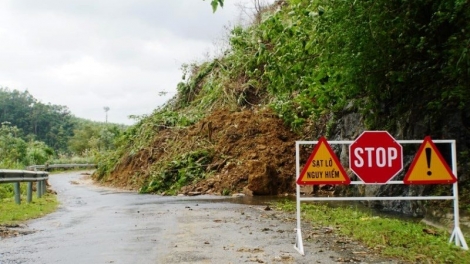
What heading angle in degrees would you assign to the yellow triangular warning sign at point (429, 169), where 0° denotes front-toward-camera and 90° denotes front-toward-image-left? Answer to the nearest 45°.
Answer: approximately 0°

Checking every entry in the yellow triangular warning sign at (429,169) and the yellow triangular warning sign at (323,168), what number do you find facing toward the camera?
2

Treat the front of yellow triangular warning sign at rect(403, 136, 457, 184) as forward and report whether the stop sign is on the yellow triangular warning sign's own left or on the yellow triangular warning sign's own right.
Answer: on the yellow triangular warning sign's own right

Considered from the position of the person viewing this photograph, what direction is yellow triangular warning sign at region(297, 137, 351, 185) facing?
facing the viewer

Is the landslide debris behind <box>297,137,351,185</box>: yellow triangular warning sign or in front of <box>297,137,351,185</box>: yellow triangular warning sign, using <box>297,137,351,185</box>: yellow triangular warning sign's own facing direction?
behind

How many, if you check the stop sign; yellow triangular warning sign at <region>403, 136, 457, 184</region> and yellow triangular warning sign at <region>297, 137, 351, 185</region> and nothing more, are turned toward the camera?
3

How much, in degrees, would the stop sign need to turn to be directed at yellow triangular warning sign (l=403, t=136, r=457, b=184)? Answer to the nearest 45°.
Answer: approximately 90° to its left
